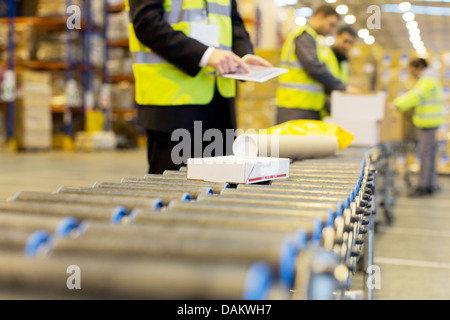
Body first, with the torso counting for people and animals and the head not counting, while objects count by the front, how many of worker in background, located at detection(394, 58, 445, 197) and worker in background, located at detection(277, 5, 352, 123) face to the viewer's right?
1

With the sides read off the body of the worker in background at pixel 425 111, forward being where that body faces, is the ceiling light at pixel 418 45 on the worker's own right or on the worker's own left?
on the worker's own right

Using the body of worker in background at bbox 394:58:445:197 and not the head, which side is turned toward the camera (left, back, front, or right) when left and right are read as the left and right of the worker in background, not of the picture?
left

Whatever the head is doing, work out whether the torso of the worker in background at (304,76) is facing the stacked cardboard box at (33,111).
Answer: no

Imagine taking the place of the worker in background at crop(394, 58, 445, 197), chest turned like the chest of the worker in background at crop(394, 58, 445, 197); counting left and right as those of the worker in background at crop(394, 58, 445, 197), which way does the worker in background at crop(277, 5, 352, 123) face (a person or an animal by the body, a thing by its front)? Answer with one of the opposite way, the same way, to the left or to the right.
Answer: the opposite way

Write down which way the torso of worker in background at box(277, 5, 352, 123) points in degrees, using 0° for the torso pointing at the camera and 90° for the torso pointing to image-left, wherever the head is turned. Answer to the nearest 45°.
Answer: approximately 270°

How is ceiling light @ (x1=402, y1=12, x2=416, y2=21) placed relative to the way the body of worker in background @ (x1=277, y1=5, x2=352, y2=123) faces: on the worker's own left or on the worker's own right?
on the worker's own left

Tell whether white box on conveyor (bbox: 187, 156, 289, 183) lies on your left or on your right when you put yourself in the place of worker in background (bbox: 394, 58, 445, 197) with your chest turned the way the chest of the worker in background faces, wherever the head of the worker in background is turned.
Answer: on your left

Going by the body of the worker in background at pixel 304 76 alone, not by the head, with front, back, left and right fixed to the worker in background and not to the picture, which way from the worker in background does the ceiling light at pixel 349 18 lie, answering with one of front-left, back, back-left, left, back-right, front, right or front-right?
left

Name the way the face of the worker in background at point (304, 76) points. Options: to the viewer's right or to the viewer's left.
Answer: to the viewer's right

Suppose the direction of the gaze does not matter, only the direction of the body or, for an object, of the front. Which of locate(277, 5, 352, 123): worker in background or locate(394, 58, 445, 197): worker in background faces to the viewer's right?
locate(277, 5, 352, 123): worker in background

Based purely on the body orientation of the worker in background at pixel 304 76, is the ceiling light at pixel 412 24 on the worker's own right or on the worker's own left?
on the worker's own left

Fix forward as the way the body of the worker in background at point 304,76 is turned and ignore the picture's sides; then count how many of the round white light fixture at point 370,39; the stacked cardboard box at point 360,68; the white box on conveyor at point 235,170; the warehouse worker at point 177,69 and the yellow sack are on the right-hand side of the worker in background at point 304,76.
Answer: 3
